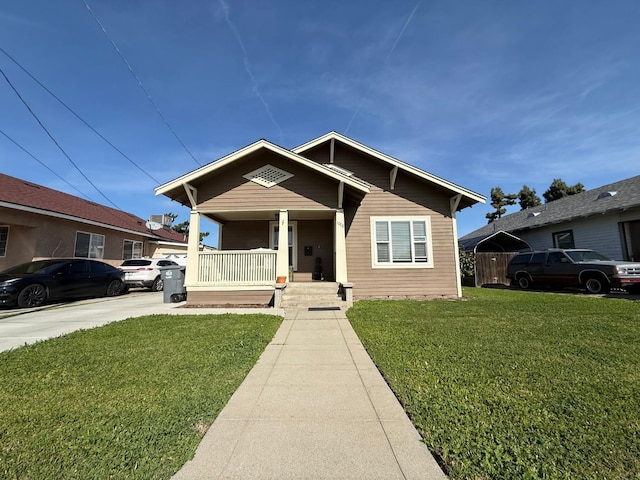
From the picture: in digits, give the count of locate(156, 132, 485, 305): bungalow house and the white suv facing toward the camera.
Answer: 1

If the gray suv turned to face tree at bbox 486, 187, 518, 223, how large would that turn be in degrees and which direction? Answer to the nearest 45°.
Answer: approximately 135° to its left

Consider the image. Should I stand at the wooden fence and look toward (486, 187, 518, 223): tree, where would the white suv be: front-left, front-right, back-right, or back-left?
back-left

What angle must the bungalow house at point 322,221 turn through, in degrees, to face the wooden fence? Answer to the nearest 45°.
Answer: approximately 135° to its left

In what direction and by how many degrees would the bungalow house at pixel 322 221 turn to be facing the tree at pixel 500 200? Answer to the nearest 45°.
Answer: approximately 135° to its left

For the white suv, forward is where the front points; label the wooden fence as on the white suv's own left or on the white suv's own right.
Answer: on the white suv's own right

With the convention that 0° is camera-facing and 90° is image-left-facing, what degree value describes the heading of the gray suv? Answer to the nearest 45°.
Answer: approximately 315°
